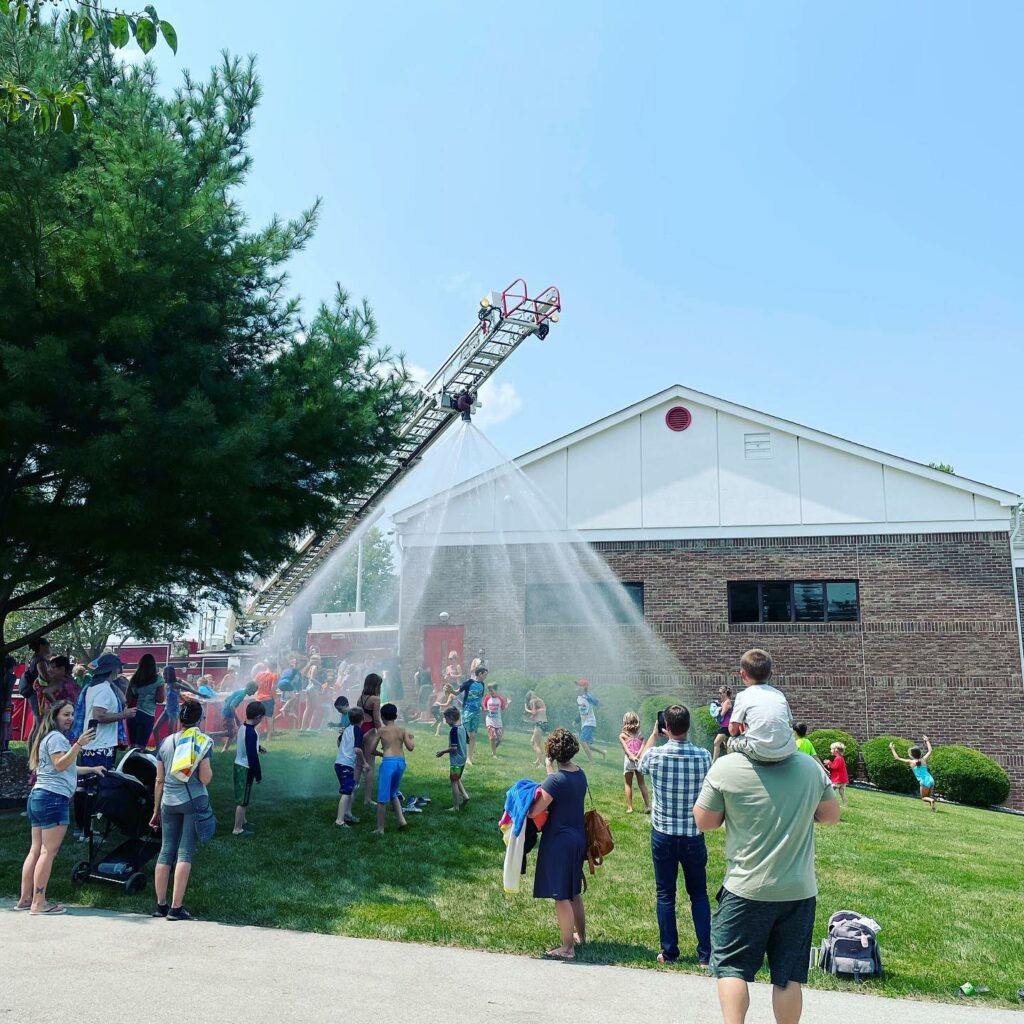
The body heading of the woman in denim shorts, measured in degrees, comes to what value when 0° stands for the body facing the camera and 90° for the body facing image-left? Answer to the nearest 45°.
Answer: approximately 270°

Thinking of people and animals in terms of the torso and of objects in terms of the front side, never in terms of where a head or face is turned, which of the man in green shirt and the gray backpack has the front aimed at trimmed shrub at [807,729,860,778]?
the man in green shirt

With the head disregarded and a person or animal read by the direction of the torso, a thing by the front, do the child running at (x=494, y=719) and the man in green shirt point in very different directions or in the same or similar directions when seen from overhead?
very different directions

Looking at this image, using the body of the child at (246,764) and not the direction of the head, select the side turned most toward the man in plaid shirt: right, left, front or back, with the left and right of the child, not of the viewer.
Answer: right

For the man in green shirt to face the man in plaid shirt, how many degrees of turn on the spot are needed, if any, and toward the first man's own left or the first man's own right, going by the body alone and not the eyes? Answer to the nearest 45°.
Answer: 0° — they already face them

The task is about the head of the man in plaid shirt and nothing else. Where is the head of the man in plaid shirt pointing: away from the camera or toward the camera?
away from the camera

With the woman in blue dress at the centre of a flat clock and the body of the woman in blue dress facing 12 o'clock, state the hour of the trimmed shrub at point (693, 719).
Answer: The trimmed shrub is roughly at 2 o'clock from the woman in blue dress.

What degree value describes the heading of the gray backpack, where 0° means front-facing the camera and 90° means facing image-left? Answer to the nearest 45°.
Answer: approximately 0°

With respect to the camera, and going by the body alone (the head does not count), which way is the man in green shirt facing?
away from the camera
